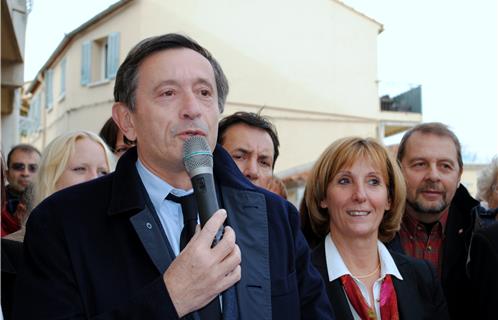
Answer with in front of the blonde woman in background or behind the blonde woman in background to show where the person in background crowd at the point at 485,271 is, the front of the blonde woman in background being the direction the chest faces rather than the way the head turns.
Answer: in front

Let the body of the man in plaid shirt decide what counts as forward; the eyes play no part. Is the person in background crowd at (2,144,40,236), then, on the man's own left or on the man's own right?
on the man's own right

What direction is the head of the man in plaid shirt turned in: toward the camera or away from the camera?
toward the camera

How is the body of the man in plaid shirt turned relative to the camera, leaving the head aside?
toward the camera

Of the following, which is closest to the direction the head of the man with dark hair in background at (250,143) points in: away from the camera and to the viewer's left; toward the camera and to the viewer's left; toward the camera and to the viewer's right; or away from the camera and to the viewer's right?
toward the camera and to the viewer's left

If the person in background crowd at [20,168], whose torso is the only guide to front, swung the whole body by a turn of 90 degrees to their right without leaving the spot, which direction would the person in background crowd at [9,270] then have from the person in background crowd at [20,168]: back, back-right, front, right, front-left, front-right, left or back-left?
front-left

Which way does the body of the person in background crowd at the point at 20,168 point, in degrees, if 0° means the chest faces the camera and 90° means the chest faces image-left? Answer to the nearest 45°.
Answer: approximately 315°

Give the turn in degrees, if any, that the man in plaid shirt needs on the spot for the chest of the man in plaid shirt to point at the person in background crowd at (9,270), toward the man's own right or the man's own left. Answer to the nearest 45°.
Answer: approximately 45° to the man's own right

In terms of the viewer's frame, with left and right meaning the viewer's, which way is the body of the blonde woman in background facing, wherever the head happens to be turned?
facing the viewer and to the right of the viewer

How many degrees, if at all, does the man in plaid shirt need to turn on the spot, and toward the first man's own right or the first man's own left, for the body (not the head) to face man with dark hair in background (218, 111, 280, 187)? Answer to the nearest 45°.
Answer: approximately 45° to the first man's own right

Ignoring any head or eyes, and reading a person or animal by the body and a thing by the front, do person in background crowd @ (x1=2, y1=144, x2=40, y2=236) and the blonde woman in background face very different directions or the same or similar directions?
same or similar directions

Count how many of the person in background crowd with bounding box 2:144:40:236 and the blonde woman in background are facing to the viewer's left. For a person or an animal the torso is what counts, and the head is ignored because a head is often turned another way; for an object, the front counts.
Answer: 0
